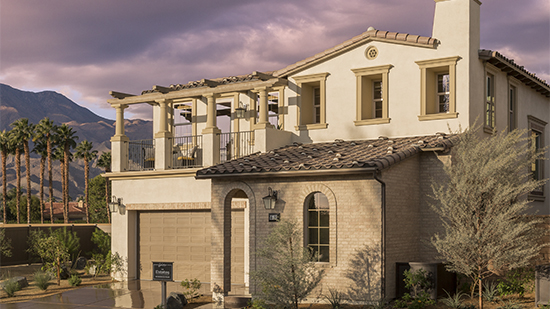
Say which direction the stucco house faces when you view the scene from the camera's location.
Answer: facing the viewer and to the left of the viewer

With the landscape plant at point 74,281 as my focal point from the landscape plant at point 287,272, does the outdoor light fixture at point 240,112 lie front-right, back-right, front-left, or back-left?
front-right

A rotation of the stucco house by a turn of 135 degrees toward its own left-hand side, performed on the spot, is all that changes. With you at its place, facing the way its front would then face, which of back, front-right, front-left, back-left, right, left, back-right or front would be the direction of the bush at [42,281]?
back

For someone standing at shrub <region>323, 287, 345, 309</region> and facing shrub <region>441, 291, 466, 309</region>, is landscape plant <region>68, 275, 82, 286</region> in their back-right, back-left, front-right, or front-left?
back-left

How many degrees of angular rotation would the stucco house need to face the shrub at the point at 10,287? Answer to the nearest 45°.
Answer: approximately 45° to its right

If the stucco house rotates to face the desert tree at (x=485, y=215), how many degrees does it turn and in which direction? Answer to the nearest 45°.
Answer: approximately 90° to its left

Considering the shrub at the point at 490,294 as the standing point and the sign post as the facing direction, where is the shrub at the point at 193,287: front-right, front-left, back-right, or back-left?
front-right

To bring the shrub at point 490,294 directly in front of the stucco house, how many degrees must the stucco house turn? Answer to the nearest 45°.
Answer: approximately 90° to its left

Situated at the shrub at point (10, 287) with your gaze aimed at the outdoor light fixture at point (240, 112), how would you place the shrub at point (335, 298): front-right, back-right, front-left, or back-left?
front-right

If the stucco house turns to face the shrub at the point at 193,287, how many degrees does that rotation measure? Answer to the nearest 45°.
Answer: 0° — it already faces it
